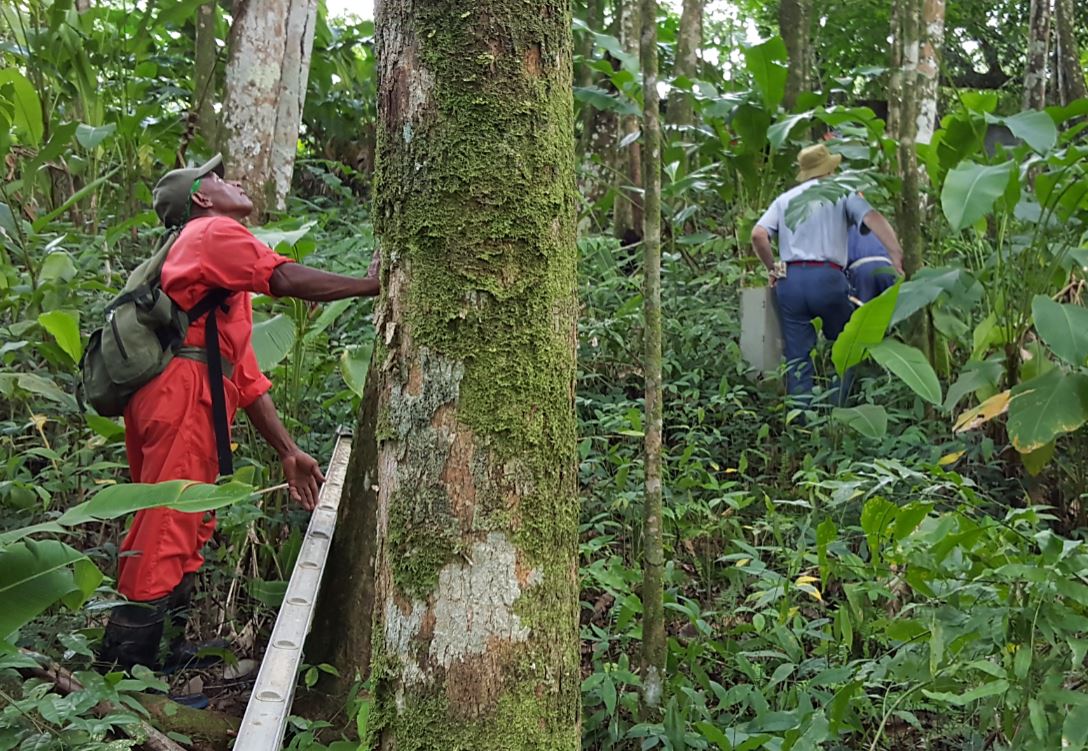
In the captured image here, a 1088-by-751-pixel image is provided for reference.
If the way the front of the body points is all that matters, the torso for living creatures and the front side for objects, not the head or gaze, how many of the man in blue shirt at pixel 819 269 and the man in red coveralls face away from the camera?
1

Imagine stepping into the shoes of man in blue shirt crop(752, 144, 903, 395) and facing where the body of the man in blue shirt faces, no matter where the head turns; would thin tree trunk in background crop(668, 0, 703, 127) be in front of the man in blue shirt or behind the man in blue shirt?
in front

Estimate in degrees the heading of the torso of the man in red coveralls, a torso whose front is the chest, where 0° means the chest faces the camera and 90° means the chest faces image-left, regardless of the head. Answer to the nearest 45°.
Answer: approximately 270°

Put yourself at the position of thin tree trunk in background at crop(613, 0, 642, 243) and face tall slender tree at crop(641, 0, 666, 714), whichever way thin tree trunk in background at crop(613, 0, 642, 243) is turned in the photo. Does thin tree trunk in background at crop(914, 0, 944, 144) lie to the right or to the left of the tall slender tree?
left

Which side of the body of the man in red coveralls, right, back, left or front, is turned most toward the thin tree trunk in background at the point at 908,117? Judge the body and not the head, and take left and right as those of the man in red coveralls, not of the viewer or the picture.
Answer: front

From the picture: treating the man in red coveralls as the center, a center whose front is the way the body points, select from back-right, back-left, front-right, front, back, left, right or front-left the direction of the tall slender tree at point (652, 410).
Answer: front-right

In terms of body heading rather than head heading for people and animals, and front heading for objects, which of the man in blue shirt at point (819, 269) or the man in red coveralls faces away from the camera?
the man in blue shirt

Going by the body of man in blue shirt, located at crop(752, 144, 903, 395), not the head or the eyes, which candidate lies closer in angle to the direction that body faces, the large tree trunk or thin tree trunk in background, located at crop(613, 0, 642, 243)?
the thin tree trunk in background

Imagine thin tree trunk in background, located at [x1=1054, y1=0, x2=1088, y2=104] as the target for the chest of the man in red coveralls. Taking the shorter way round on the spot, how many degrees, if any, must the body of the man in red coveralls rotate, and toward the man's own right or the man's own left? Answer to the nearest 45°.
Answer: approximately 45° to the man's own left

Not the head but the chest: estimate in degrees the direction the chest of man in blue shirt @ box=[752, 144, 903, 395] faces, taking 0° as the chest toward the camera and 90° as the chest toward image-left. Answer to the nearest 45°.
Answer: approximately 180°

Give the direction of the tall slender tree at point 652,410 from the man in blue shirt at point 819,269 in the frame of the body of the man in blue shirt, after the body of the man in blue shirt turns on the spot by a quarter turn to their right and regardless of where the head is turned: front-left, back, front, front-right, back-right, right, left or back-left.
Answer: right

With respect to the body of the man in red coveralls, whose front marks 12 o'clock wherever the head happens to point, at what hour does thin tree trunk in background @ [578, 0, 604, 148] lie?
The thin tree trunk in background is roughly at 10 o'clock from the man in red coveralls.

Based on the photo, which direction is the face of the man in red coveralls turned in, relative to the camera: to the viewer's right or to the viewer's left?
to the viewer's right
